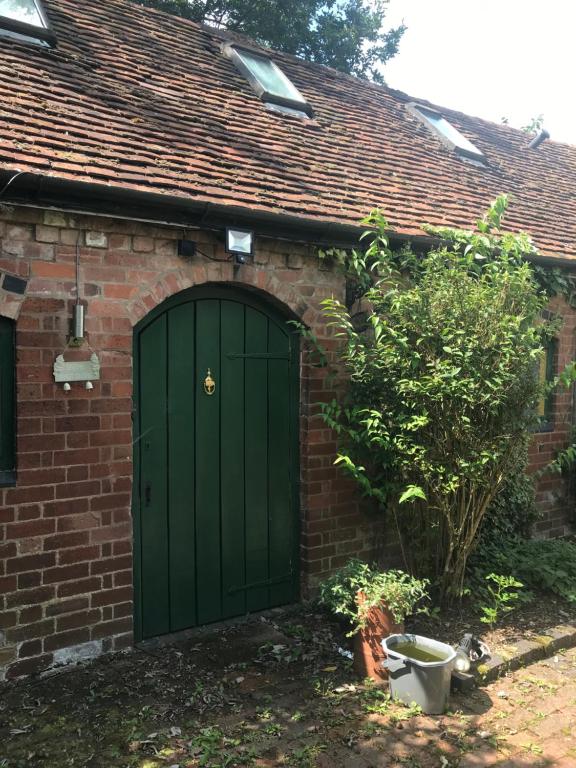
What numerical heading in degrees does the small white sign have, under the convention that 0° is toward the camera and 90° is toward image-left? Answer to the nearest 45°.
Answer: approximately 0°

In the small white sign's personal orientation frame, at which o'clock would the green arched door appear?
The green arched door is roughly at 8 o'clock from the small white sign.

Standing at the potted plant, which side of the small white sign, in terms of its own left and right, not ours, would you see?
left

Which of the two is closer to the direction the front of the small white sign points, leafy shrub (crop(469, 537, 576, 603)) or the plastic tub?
the plastic tub

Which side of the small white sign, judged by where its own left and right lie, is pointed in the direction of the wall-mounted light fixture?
left

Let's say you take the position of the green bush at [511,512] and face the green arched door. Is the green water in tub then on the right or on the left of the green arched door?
left

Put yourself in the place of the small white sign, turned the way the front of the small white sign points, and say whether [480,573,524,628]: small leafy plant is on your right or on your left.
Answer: on your left

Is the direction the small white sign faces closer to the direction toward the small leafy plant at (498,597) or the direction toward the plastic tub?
the plastic tub

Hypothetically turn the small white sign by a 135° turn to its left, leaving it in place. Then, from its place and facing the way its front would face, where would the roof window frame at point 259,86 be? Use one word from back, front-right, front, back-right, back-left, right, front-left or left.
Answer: front

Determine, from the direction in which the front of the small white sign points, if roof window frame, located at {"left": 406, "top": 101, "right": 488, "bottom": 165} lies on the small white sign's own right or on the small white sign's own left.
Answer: on the small white sign's own left

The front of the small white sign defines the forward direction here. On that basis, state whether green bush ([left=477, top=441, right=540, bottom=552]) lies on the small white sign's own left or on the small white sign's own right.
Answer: on the small white sign's own left
